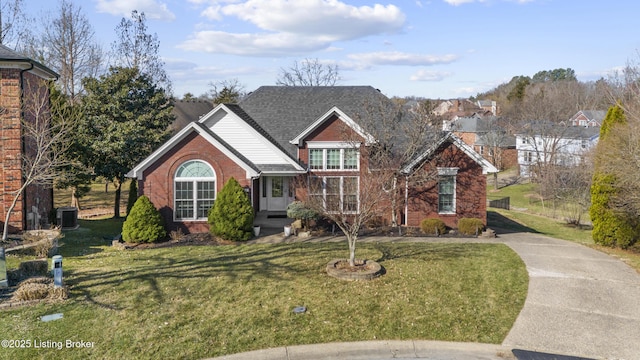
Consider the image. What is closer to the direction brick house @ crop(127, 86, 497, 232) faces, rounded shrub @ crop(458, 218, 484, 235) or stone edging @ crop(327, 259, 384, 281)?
the stone edging

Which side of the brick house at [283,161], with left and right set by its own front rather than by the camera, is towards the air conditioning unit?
right

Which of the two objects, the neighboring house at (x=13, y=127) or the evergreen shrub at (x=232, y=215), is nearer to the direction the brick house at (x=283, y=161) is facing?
the evergreen shrub

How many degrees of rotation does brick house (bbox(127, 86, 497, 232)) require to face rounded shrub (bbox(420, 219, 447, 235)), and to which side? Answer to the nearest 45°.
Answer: approximately 90° to its left

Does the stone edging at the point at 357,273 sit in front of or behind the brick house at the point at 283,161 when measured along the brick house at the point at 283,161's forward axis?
in front

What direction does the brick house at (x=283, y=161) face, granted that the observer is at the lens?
facing the viewer
